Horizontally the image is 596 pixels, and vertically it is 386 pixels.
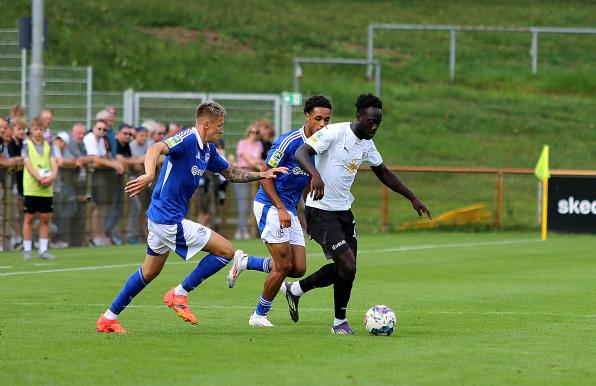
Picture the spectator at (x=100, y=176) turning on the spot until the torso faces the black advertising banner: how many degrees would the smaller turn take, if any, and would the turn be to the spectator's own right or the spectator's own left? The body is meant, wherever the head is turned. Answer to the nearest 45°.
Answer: approximately 45° to the spectator's own left

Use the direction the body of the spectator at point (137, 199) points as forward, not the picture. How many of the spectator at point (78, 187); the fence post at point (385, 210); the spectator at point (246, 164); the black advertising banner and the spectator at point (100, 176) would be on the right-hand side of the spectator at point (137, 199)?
2

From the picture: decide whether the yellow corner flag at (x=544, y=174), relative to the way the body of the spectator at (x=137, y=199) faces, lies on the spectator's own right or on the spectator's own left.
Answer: on the spectator's own left

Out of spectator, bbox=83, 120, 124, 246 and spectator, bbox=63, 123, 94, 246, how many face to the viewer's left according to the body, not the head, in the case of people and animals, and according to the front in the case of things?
0

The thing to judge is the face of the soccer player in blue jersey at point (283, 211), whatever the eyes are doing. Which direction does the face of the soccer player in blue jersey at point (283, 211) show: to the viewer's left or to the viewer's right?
to the viewer's right

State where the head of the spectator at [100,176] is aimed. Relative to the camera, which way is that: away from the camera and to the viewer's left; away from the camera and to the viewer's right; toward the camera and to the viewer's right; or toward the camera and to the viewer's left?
toward the camera and to the viewer's right

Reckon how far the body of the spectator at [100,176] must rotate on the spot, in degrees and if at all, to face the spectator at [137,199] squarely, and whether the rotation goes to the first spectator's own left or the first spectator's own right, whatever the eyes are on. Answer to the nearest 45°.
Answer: approximately 90° to the first spectator's own left

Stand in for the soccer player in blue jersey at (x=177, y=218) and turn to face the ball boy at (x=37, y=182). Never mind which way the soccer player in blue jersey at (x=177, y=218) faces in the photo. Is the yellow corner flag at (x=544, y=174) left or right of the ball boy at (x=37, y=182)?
right

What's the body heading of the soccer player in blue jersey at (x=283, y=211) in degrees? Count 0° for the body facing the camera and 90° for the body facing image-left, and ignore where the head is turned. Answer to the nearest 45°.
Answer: approximately 315°

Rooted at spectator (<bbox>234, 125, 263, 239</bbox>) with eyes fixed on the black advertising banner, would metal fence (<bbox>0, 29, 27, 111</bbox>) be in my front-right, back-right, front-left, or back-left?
back-left

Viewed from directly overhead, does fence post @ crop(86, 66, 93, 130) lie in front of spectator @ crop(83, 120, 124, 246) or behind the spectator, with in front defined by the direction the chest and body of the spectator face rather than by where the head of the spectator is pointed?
behind

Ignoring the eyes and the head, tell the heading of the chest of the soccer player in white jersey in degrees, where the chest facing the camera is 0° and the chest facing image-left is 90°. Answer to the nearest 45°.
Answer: approximately 315°

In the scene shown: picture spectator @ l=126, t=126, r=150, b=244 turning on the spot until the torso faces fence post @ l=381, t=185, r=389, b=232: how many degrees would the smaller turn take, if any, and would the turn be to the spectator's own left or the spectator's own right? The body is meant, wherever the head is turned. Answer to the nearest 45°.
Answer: approximately 90° to the spectator's own left

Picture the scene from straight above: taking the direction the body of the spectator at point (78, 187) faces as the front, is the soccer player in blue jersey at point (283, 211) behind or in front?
in front
